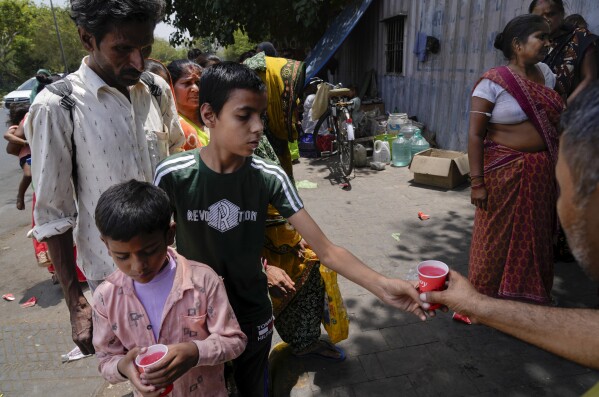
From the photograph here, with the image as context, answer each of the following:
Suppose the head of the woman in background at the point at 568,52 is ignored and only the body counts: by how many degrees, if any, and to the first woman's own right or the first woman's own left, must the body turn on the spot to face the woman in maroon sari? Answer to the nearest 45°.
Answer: approximately 45° to the first woman's own left

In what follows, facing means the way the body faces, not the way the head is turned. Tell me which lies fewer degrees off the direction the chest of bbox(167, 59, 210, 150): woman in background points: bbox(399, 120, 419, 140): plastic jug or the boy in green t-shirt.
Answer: the boy in green t-shirt

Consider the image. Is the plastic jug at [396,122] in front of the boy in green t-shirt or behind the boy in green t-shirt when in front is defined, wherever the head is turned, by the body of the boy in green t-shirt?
behind

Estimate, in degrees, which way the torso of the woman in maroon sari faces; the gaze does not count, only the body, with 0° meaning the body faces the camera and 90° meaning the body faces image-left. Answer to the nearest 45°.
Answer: approximately 315°

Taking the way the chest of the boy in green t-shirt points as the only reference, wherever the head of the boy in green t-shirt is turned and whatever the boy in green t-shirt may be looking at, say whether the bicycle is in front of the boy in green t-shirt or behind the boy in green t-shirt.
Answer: behind

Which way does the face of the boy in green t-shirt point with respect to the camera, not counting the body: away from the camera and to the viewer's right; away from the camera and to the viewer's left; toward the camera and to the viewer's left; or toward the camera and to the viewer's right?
toward the camera and to the viewer's right

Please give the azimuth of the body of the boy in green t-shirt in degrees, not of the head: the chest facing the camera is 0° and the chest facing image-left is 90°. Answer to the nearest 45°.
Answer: approximately 0°

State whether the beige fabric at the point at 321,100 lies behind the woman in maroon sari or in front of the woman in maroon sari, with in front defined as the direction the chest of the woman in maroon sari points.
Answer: behind
